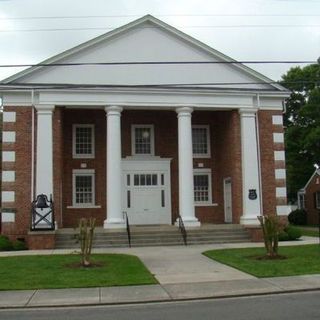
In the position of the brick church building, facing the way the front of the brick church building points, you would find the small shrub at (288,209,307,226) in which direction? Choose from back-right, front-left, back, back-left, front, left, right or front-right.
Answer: back-left

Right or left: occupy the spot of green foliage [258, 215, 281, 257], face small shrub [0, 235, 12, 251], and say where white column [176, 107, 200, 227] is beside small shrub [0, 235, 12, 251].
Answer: right

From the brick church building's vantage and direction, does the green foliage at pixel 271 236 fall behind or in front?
in front

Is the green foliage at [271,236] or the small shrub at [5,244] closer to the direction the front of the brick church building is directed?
the green foliage

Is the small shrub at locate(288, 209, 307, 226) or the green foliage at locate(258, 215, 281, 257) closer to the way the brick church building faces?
the green foliage

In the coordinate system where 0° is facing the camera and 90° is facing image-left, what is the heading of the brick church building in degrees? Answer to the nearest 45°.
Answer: approximately 0°
